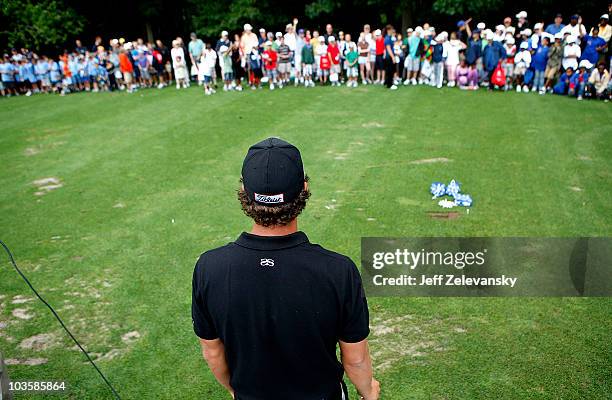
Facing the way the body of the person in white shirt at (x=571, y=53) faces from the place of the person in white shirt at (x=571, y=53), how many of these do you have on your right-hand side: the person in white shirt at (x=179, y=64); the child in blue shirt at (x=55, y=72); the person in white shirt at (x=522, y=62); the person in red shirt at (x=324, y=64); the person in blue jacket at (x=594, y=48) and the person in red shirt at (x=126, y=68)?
5

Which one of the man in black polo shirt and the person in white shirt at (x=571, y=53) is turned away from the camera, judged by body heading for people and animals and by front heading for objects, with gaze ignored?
the man in black polo shirt

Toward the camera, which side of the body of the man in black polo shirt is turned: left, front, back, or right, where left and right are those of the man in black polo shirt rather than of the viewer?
back

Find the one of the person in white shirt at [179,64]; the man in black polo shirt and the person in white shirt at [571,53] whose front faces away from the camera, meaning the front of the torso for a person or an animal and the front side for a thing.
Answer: the man in black polo shirt

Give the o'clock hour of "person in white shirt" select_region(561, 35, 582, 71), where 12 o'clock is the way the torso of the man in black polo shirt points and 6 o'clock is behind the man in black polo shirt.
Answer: The person in white shirt is roughly at 1 o'clock from the man in black polo shirt.

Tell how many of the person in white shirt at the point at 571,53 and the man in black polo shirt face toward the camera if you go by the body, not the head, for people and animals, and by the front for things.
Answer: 1

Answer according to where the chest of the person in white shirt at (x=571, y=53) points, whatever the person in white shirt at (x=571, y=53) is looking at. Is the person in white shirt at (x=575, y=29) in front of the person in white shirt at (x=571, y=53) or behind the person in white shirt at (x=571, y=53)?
behind

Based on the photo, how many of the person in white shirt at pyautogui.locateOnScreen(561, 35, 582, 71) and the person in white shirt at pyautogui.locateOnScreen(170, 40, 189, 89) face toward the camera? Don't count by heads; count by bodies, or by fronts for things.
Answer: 2

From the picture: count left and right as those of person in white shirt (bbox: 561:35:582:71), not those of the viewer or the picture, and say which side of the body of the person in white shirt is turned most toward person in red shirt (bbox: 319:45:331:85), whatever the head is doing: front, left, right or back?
right

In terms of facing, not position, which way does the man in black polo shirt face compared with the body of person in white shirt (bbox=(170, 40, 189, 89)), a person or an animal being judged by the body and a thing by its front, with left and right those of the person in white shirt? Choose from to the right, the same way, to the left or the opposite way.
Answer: the opposite way

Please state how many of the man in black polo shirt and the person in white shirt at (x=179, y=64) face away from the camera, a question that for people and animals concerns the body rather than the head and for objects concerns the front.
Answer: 1
